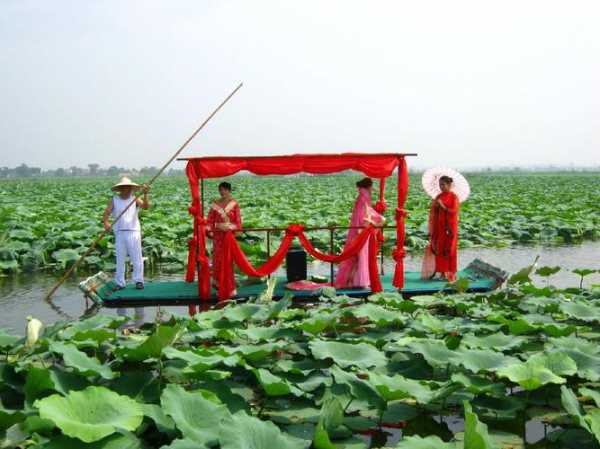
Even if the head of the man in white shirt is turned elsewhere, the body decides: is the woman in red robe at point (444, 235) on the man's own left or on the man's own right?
on the man's own left

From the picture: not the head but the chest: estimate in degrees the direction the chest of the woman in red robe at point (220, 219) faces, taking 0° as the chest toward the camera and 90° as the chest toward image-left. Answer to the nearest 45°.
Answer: approximately 0°

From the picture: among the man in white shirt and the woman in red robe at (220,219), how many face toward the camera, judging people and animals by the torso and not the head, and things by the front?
2

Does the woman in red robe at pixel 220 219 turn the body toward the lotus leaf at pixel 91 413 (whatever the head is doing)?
yes

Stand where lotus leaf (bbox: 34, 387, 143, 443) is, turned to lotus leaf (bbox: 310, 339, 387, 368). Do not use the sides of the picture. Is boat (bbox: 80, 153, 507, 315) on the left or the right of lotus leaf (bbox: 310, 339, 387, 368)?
left

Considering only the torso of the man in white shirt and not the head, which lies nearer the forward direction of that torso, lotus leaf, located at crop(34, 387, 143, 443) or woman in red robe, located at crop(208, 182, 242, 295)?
the lotus leaf

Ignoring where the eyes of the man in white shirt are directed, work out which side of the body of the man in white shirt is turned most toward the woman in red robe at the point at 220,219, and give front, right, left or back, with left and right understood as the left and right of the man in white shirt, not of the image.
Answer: left

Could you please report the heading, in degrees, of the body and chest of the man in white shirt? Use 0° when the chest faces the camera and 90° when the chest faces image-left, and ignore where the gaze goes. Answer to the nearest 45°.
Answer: approximately 0°
